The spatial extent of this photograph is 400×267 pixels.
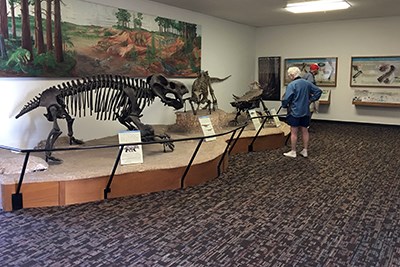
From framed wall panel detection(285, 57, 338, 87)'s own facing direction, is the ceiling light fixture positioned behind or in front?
in front

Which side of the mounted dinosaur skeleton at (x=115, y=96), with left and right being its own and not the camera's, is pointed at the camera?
right

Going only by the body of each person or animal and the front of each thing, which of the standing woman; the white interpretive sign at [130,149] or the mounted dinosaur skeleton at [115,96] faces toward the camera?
the white interpretive sign

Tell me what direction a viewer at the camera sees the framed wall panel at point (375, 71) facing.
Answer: facing the viewer

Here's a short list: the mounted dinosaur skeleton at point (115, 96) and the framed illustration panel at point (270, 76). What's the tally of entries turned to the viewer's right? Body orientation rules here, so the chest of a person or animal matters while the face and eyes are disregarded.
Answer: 1

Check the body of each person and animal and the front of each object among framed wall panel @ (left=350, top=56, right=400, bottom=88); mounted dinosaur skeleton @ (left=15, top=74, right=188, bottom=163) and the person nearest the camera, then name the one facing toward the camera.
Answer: the framed wall panel

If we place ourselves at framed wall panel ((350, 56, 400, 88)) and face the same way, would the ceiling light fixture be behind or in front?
in front

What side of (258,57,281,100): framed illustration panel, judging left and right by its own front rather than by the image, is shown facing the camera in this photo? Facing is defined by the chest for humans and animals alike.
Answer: front

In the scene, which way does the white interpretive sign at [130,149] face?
toward the camera

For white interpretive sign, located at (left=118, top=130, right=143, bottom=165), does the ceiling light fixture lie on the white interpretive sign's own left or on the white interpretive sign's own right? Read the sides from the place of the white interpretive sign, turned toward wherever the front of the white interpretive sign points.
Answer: on the white interpretive sign's own left

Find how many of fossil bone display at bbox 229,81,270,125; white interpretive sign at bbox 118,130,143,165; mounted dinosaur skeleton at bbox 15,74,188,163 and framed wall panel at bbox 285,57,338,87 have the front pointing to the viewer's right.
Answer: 1

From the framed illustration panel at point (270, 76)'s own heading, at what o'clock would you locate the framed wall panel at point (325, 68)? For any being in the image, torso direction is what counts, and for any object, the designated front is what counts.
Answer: The framed wall panel is roughly at 10 o'clock from the framed illustration panel.

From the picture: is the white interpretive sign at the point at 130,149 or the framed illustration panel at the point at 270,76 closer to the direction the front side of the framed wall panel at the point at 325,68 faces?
the white interpretive sign
